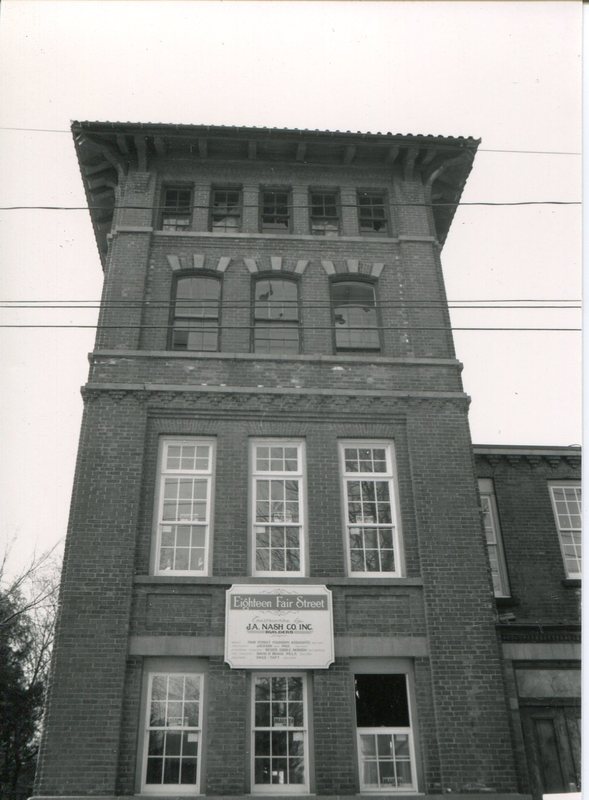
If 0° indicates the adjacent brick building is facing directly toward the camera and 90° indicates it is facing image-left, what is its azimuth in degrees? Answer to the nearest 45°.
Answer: approximately 0°

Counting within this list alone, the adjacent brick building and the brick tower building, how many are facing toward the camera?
2

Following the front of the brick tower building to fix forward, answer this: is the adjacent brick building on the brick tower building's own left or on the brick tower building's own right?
on the brick tower building's own left

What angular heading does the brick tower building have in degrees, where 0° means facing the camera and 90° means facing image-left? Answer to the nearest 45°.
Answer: approximately 0°
